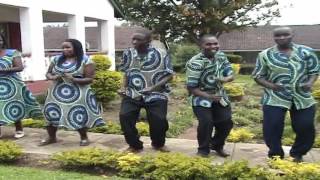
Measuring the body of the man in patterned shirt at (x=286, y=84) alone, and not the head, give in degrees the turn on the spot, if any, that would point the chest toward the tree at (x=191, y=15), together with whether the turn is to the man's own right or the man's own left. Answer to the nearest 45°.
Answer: approximately 180°

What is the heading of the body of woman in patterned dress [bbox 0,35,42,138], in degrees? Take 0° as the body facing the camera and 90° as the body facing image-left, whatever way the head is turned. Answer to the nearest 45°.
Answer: approximately 0°

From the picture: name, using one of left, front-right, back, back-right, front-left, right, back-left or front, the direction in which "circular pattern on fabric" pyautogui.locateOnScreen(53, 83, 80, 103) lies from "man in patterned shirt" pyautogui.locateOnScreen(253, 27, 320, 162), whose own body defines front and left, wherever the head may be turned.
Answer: right

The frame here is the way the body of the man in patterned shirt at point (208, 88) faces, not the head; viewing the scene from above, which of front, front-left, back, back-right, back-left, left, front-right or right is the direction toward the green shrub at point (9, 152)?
back-right

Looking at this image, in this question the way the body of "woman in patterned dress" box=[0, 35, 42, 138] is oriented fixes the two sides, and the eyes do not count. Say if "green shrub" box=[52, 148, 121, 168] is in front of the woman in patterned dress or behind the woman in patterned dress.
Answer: in front

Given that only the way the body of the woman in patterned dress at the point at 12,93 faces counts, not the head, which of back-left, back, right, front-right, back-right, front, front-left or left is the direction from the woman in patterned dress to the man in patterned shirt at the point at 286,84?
front-left

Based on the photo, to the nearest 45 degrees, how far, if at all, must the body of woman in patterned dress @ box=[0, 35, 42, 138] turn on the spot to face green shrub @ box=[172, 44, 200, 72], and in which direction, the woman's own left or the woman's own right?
approximately 135° to the woman's own left

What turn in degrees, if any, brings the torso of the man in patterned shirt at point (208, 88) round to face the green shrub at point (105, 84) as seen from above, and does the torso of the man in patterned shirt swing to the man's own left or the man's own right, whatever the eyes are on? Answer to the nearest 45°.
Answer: approximately 180°
